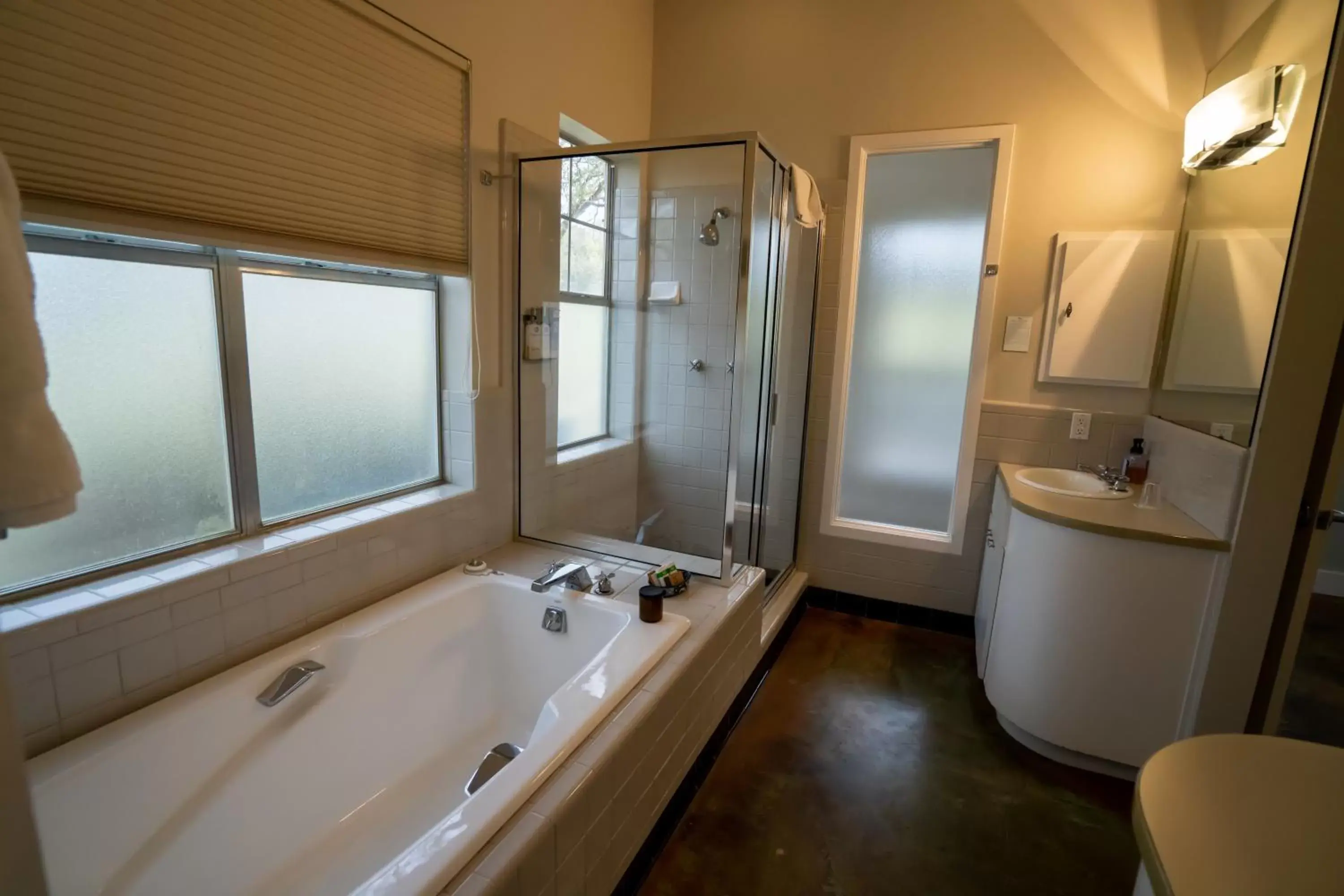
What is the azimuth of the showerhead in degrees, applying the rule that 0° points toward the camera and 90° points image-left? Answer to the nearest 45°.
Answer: approximately 45°

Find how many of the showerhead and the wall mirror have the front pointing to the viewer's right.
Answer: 0

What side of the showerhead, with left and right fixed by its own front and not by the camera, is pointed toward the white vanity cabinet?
left

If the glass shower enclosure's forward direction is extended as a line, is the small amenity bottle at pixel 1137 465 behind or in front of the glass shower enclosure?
in front

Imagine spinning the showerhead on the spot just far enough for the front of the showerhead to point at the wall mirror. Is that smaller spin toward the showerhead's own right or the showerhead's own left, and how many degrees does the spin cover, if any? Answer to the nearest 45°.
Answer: approximately 90° to the showerhead's own left

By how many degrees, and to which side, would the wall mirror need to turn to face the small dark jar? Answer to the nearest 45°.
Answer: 0° — it already faces it

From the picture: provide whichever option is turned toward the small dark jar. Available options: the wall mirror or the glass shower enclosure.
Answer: the wall mirror

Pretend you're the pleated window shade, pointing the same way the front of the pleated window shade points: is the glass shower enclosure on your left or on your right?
on your left

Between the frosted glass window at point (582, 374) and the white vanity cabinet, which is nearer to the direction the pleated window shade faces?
the white vanity cabinet

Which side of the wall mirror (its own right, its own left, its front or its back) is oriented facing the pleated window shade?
front

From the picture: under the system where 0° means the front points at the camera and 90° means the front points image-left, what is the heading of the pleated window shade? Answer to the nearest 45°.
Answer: approximately 315°

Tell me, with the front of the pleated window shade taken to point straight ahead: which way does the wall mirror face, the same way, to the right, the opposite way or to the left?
the opposite way
